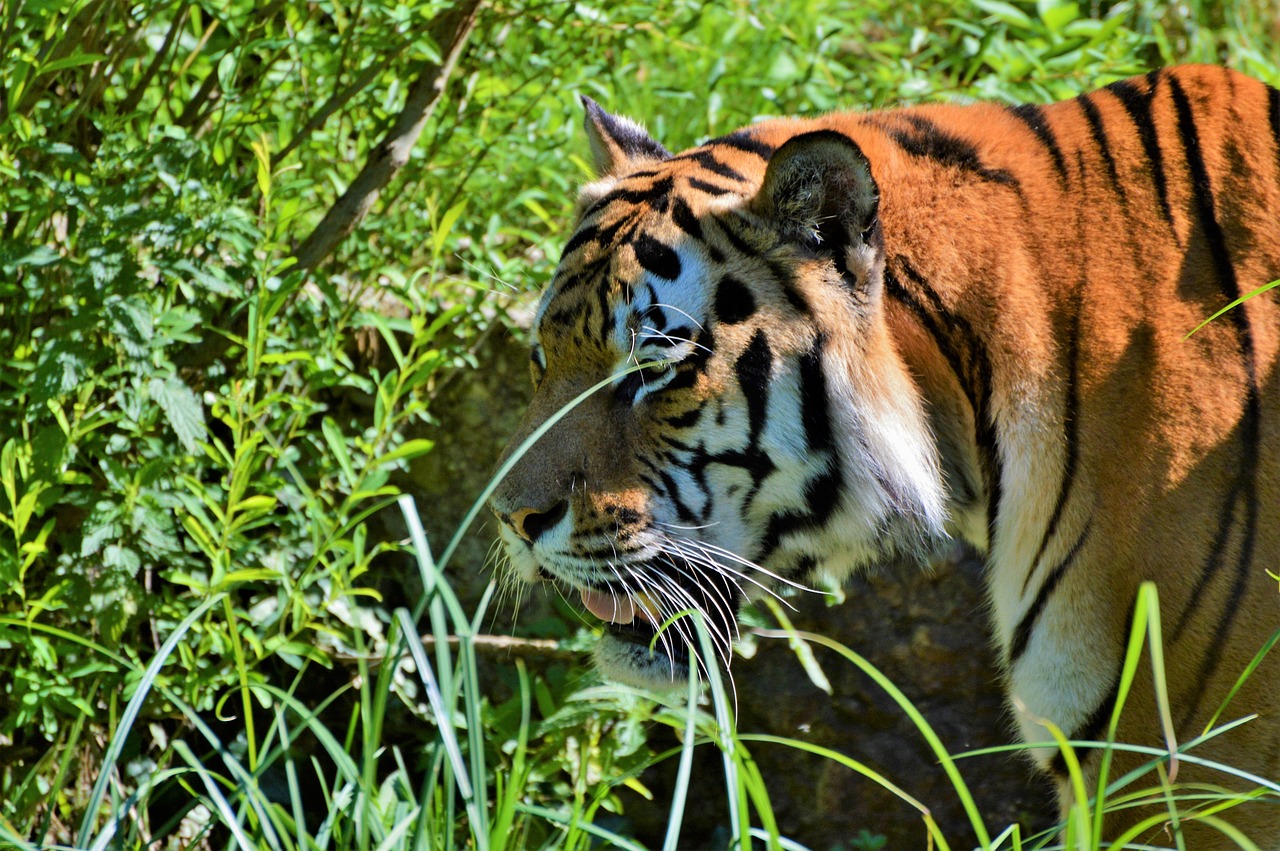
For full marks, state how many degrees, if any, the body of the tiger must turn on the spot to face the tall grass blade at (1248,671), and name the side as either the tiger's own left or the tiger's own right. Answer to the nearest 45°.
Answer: approximately 135° to the tiger's own left

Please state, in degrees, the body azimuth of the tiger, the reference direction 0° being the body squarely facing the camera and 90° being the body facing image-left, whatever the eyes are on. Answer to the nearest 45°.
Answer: approximately 90°

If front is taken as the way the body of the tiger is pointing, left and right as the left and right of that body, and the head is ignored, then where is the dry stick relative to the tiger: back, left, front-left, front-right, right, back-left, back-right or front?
front-right

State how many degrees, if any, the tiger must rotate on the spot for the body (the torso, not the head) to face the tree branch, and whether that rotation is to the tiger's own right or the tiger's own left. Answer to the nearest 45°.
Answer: approximately 45° to the tiger's own right

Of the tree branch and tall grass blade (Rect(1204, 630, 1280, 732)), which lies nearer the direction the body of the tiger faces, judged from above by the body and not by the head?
the tree branch
